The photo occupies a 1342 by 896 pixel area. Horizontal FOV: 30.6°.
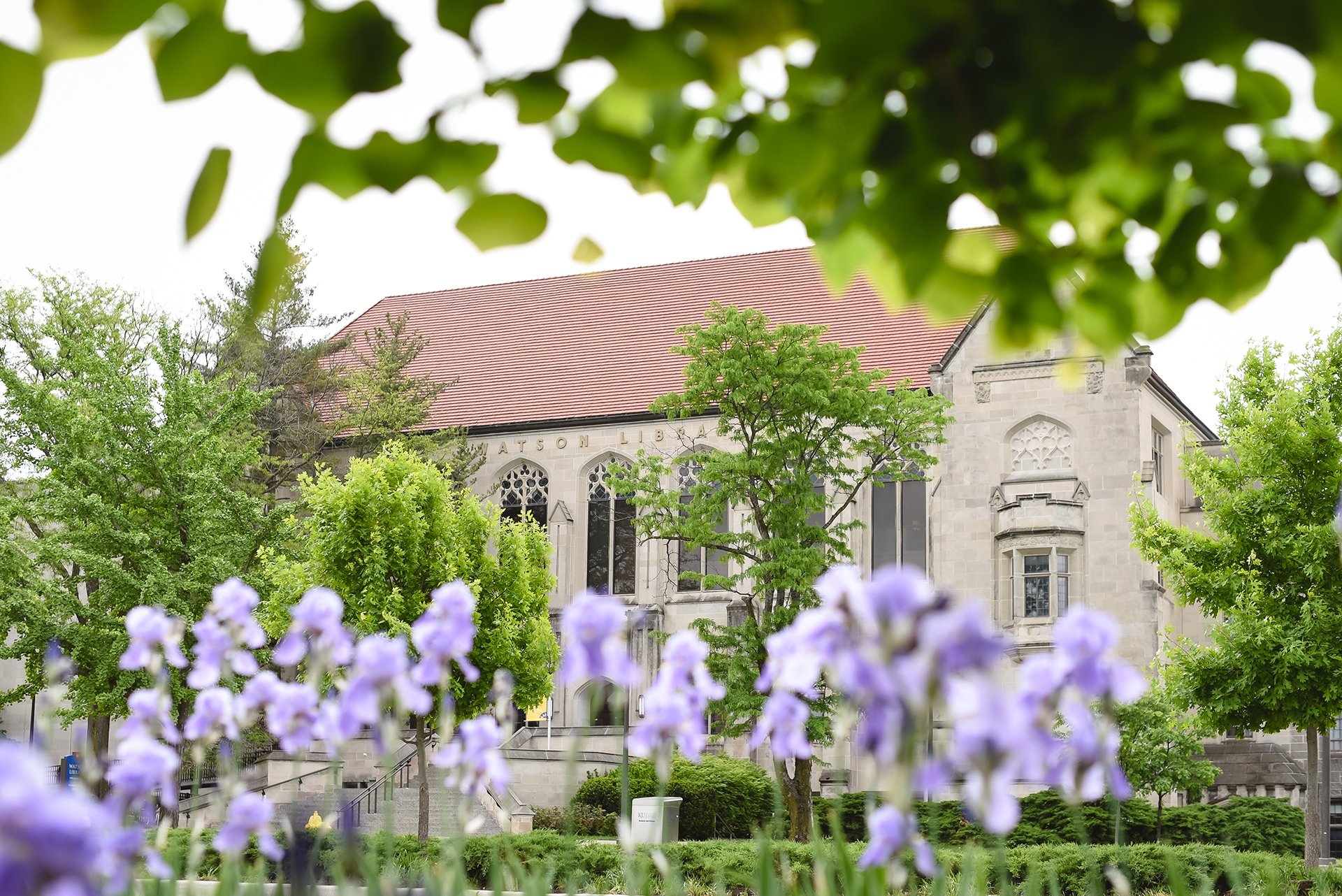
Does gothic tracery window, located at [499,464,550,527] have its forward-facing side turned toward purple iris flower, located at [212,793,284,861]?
yes

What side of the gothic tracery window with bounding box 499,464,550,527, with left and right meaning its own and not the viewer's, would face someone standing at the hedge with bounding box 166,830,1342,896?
front

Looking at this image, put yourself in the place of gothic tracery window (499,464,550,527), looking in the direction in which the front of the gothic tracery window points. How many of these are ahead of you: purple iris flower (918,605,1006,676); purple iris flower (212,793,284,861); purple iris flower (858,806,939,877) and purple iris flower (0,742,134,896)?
4

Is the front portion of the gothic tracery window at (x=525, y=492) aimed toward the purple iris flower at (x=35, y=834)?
yes

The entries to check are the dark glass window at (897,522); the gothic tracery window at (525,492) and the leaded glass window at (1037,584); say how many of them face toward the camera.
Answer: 3

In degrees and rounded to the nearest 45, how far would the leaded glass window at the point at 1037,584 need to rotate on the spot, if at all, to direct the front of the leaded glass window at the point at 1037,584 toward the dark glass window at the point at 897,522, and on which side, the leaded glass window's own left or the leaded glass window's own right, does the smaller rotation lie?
approximately 135° to the leaded glass window's own right

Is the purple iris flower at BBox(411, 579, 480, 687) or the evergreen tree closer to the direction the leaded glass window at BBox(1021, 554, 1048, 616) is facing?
the purple iris flower

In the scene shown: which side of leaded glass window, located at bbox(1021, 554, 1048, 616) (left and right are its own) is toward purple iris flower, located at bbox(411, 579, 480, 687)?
front

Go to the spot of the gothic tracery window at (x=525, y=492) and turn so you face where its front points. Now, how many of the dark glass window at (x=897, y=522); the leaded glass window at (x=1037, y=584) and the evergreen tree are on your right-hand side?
1

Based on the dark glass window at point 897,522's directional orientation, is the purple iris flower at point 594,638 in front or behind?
in front

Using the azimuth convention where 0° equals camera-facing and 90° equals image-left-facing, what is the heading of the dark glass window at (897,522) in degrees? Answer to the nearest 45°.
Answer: approximately 0°

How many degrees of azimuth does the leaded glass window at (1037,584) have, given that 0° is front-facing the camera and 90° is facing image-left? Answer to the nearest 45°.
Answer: approximately 0°
